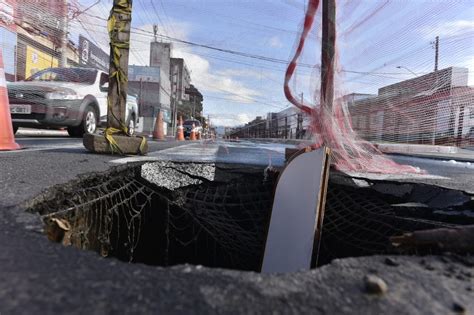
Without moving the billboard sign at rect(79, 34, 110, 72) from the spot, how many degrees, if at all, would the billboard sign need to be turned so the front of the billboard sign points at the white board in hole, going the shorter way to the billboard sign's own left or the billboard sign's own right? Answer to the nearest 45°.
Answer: approximately 45° to the billboard sign's own right

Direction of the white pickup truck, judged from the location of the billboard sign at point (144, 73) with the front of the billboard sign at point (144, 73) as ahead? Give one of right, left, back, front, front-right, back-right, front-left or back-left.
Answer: front

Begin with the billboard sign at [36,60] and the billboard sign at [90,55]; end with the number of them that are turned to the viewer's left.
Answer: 0

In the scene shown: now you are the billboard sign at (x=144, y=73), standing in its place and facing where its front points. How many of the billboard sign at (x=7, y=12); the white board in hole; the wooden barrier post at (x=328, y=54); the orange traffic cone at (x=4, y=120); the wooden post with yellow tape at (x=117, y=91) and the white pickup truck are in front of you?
6

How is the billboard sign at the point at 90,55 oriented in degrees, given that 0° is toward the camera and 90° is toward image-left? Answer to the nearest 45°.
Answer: approximately 315°

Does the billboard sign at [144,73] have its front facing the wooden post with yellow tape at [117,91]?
yes

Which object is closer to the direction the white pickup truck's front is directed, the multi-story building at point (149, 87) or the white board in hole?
the white board in hole

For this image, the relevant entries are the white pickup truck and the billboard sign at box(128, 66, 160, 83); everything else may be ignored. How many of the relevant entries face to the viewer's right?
0

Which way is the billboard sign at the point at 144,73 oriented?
toward the camera

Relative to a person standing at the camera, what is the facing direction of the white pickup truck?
facing the viewer and to the left of the viewer

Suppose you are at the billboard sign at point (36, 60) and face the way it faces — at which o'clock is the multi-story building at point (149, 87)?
The multi-story building is roughly at 8 o'clock from the billboard sign.

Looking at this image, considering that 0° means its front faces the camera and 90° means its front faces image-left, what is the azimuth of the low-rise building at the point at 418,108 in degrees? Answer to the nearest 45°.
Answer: approximately 45°

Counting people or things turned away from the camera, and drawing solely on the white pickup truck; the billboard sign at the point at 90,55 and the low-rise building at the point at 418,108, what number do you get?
0

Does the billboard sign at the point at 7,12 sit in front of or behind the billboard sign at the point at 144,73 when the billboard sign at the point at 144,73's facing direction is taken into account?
in front

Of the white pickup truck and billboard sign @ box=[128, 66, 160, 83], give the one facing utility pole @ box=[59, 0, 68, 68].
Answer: the billboard sign
